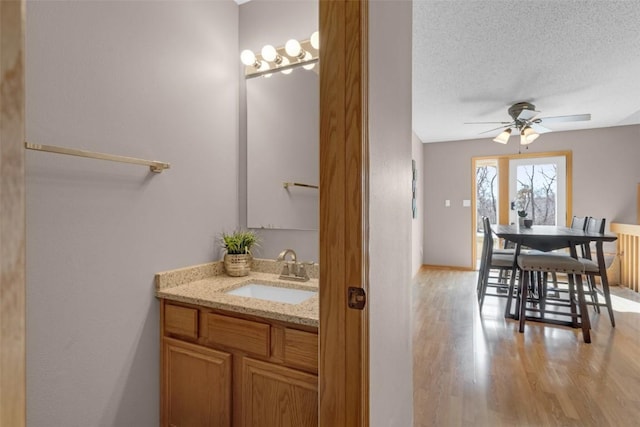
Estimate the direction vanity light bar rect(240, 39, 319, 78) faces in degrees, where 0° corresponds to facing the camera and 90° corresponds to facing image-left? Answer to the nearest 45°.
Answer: approximately 45°

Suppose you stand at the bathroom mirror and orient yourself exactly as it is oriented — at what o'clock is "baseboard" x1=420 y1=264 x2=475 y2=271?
The baseboard is roughly at 6 o'clock from the bathroom mirror.

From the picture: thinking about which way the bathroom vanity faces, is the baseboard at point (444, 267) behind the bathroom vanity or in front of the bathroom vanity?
behind

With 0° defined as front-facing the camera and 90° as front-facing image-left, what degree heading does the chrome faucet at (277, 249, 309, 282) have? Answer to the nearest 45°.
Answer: approximately 45°

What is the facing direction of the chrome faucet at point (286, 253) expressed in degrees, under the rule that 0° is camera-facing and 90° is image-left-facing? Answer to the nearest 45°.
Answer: approximately 45°

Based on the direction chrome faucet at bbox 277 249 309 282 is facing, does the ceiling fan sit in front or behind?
behind
